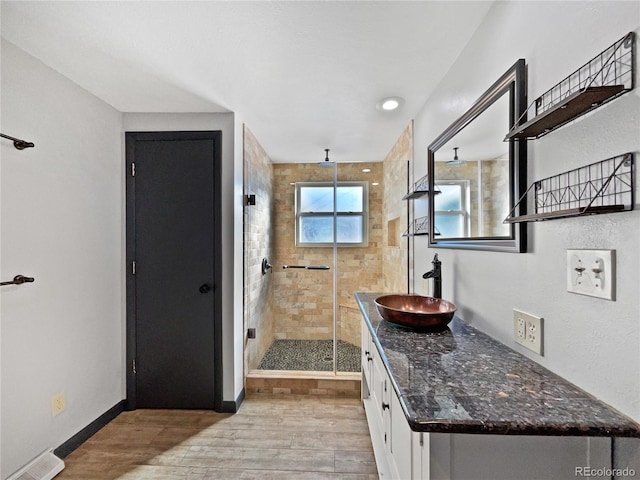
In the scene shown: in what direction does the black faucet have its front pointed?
to the viewer's left

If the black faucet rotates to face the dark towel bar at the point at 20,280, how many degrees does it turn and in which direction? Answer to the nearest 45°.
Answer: approximately 45° to its left

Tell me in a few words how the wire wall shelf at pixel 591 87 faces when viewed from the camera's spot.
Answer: facing to the left of the viewer

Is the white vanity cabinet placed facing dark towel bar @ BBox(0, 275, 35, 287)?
yes

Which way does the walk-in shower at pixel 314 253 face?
toward the camera

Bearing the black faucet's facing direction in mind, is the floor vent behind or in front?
in front

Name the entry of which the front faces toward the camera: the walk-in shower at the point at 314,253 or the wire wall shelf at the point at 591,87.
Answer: the walk-in shower

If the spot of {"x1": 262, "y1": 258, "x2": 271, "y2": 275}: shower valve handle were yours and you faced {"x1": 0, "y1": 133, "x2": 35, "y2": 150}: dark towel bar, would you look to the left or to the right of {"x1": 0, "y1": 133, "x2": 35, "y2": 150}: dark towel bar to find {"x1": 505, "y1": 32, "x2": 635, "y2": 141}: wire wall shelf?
left

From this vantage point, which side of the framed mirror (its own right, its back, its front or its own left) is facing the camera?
left

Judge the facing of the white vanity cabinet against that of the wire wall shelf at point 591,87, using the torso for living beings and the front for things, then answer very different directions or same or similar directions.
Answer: same or similar directions

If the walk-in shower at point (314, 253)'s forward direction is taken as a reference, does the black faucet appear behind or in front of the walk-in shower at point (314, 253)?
in front

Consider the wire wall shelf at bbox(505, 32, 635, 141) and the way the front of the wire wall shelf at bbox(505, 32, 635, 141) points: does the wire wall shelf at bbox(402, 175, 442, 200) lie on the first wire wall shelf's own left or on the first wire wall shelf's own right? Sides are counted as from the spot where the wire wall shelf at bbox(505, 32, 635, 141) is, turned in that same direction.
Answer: on the first wire wall shelf's own right

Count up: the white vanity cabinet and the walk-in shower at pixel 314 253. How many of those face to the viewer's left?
1

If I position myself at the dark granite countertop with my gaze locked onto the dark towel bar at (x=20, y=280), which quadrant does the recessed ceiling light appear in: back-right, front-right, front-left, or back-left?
front-right

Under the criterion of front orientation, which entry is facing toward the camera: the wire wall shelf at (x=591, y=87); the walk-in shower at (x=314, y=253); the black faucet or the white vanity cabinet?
the walk-in shower

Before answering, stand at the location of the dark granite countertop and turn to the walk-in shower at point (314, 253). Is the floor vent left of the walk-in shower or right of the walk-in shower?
left

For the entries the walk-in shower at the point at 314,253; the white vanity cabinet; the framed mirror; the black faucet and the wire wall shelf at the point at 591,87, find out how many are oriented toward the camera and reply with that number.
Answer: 1

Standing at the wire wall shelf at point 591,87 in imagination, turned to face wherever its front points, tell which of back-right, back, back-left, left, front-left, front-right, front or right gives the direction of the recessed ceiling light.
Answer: front-right

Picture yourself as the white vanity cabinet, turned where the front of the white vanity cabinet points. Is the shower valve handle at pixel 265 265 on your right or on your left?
on your right

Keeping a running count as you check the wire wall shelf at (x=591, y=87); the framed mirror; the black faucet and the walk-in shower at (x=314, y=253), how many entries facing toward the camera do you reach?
1
